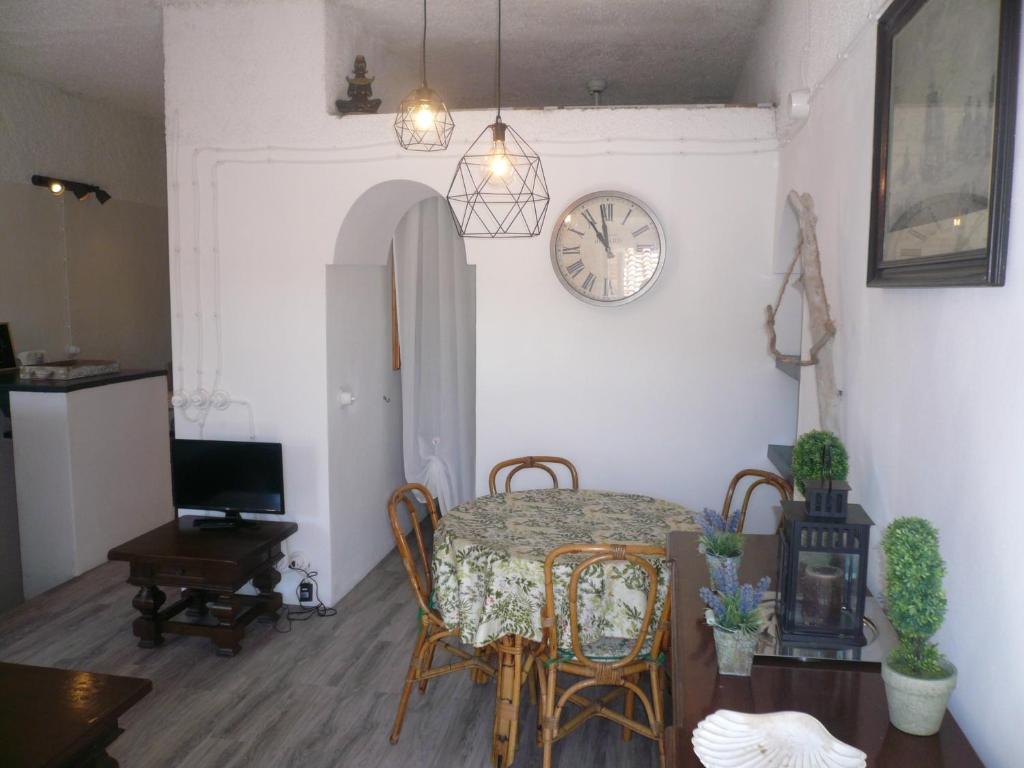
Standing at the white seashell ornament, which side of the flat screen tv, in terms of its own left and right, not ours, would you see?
front

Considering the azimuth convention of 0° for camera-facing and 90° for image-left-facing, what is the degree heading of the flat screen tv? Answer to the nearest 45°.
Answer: approximately 0°

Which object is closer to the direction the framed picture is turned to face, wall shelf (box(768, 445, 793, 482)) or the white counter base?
the white counter base

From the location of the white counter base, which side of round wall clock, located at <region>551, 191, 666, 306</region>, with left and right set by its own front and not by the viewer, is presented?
right

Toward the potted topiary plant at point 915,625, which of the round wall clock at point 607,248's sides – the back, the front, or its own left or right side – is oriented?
front

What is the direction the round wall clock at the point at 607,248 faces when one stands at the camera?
facing the viewer

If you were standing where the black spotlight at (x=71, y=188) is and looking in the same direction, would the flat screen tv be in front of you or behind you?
in front

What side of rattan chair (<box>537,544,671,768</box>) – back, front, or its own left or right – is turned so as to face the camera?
back

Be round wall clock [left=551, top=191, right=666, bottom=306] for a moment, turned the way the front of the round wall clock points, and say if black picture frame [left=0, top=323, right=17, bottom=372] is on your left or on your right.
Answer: on your right

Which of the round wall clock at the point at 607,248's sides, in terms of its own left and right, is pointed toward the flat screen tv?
right
